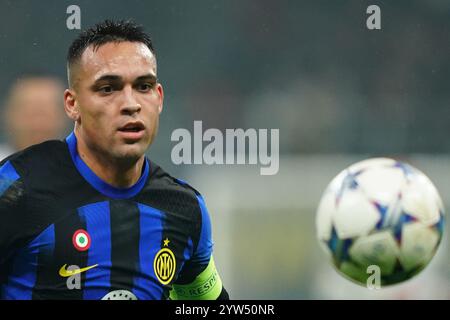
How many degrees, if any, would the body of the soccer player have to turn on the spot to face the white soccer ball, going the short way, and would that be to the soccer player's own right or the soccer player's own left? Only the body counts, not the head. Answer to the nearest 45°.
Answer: approximately 45° to the soccer player's own left

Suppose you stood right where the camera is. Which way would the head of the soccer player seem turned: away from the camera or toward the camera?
toward the camera
